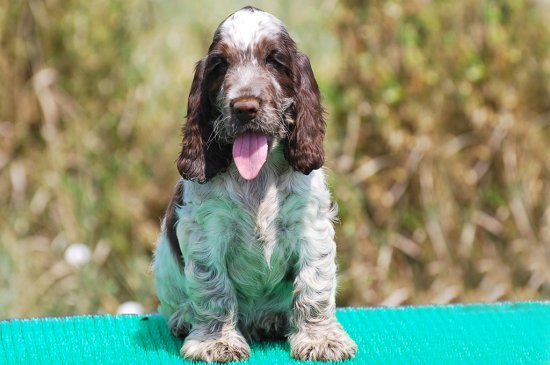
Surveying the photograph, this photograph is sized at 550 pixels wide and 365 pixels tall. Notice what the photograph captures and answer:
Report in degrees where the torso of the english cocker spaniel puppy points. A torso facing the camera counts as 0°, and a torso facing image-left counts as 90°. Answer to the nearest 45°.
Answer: approximately 0°
